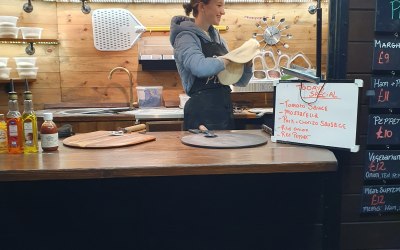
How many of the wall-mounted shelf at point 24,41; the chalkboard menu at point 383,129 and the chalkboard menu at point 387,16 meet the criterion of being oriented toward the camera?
3

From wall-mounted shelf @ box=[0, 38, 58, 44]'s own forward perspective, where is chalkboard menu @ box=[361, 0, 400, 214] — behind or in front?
in front

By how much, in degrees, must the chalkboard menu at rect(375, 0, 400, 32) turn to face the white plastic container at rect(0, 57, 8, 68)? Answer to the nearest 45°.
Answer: approximately 90° to its right

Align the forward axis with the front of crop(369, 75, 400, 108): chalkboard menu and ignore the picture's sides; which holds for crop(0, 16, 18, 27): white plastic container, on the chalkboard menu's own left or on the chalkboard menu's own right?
on the chalkboard menu's own right

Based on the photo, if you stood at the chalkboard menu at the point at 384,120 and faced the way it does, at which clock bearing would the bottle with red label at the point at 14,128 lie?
The bottle with red label is roughly at 2 o'clock from the chalkboard menu.

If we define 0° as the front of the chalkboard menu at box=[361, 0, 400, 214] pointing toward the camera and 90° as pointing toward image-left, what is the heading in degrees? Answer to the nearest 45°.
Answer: approximately 0°

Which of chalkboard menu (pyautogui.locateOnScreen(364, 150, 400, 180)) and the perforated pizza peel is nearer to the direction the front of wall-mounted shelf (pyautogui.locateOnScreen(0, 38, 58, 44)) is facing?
the chalkboard menu
